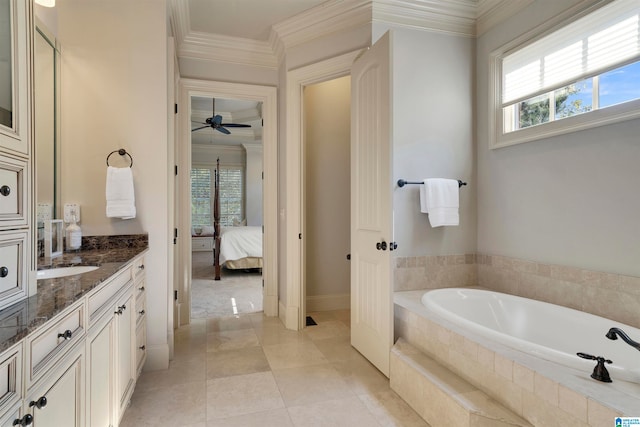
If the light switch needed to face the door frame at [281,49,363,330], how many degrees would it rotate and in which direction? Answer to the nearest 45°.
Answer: approximately 90° to its left

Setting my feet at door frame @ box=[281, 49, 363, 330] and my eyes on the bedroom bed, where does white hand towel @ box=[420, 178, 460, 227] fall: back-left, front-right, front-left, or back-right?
back-right

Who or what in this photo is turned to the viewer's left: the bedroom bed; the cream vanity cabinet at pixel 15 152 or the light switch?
the bedroom bed

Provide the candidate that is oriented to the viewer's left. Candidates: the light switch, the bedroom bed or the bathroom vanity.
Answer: the bedroom bed

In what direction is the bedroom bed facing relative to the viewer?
to the viewer's left

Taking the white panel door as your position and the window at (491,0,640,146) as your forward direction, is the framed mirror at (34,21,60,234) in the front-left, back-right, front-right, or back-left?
back-right

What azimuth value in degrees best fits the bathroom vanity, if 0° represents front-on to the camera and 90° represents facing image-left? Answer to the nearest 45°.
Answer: approximately 315°

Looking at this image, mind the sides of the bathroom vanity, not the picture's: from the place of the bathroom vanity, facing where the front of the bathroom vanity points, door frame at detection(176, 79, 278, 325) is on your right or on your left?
on your left

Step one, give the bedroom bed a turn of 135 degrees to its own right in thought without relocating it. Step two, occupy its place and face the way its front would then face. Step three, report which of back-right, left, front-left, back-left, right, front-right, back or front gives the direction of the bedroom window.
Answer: front-left
